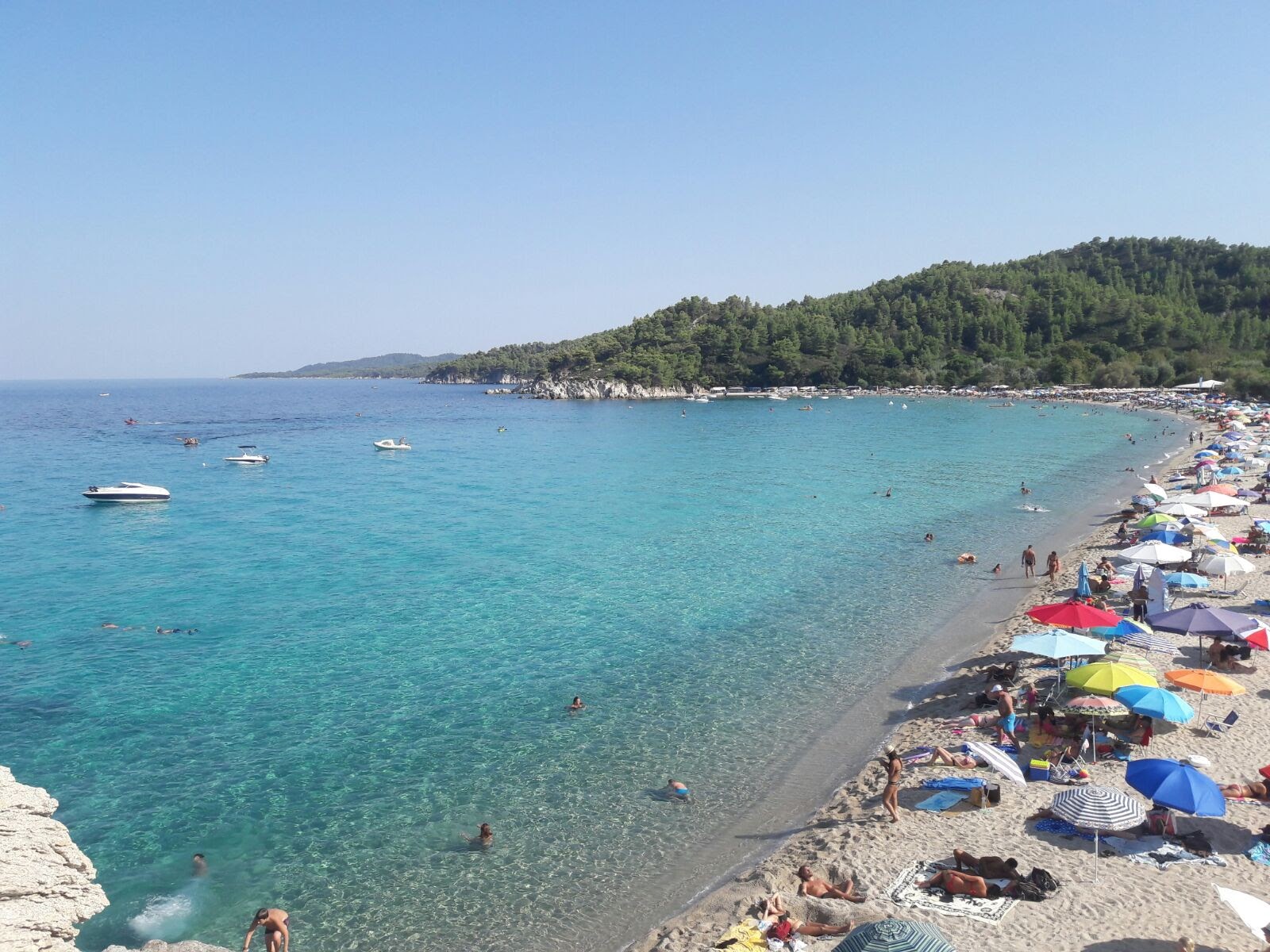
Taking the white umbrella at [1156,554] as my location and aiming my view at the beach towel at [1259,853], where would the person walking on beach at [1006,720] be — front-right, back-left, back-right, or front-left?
front-right

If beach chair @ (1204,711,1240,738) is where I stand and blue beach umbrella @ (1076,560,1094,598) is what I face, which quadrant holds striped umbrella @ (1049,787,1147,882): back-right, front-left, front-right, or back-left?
back-left

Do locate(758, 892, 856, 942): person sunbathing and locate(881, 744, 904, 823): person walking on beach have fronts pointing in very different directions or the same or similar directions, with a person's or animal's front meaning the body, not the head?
very different directions

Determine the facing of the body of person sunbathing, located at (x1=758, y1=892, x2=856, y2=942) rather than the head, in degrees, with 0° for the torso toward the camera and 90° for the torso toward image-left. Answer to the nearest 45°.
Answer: approximately 270°

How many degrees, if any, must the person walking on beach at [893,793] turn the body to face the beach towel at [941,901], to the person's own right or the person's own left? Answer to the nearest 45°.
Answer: approximately 90° to the person's own left
